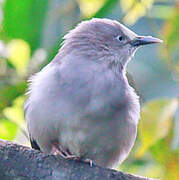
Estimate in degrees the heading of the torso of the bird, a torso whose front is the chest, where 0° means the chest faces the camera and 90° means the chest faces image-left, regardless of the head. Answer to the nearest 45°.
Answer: approximately 315°

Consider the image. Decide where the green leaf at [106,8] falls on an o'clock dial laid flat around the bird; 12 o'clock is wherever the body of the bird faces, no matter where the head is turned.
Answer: The green leaf is roughly at 8 o'clock from the bird.
